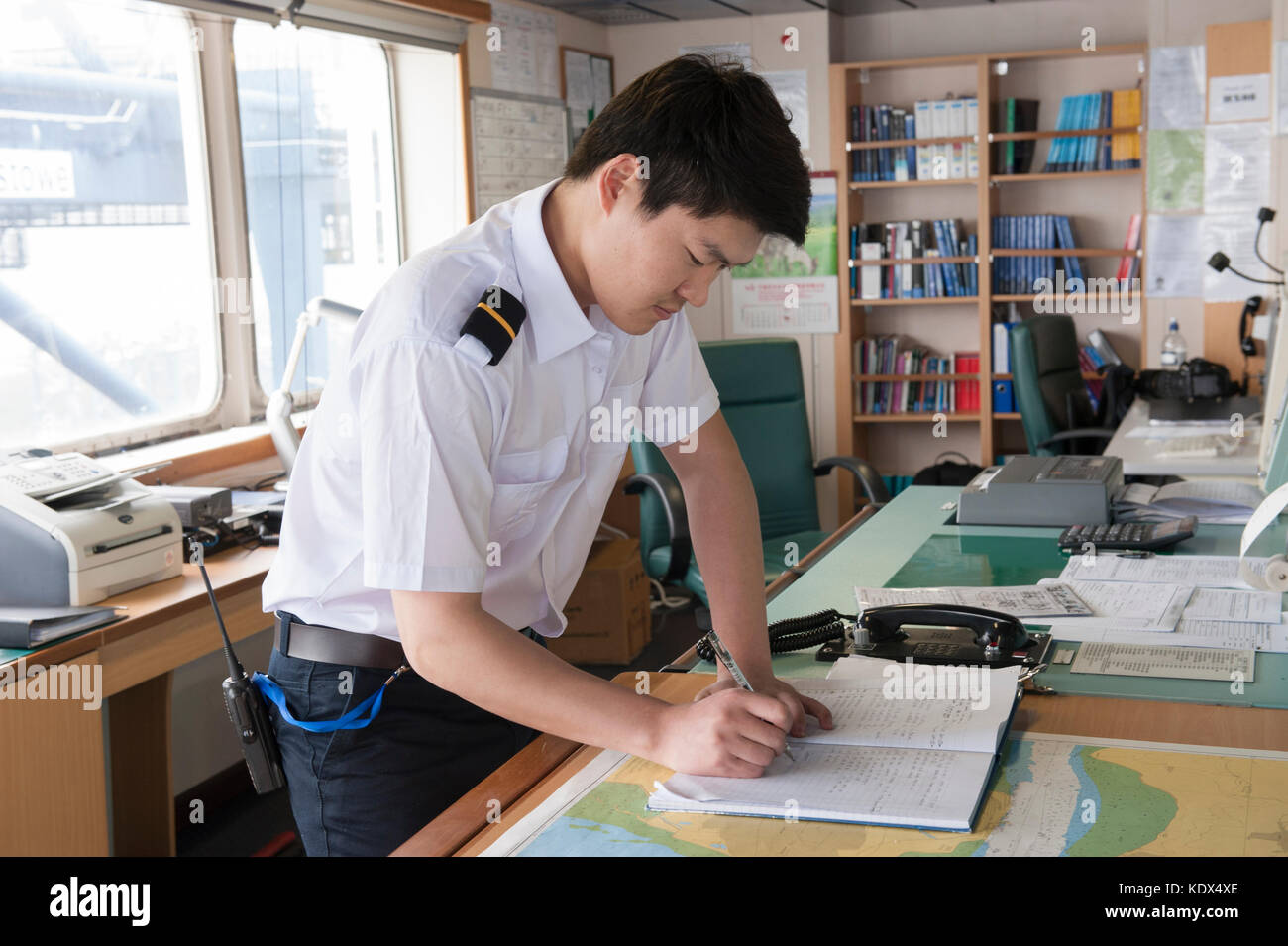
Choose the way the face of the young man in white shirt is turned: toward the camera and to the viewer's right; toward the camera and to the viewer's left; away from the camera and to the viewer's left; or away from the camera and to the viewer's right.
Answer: toward the camera and to the viewer's right

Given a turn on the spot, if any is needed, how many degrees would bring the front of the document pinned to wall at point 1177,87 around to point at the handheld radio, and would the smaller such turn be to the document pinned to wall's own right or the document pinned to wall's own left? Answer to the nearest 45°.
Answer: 0° — it already faces it

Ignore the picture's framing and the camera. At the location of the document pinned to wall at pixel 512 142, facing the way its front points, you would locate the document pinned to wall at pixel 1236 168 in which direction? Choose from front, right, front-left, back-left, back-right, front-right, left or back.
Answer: front-left

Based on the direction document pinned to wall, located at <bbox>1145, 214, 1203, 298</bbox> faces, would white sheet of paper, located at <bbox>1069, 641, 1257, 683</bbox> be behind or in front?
in front

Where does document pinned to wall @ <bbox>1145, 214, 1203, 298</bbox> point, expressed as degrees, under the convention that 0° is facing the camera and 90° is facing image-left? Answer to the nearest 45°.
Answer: approximately 0°
